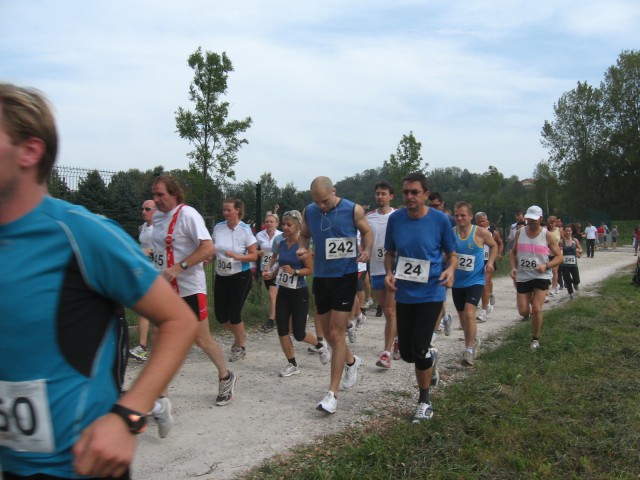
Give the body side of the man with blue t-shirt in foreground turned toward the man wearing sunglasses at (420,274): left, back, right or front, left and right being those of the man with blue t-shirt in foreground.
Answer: back

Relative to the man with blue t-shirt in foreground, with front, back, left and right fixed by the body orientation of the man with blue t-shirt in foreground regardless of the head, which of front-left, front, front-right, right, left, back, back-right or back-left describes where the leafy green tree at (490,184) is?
back

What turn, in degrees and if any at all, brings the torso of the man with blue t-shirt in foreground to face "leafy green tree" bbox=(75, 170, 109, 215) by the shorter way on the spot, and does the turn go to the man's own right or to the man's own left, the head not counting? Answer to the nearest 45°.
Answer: approximately 135° to the man's own right

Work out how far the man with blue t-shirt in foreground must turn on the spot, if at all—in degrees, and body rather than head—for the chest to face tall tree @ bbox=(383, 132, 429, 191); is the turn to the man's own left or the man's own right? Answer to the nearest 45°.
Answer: approximately 180°

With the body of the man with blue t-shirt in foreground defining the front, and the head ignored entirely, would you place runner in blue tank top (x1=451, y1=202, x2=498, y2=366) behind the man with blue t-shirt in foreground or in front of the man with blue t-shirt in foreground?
behind

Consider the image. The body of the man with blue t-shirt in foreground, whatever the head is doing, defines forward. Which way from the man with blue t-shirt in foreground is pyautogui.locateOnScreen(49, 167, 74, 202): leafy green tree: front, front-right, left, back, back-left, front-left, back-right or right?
back-right
